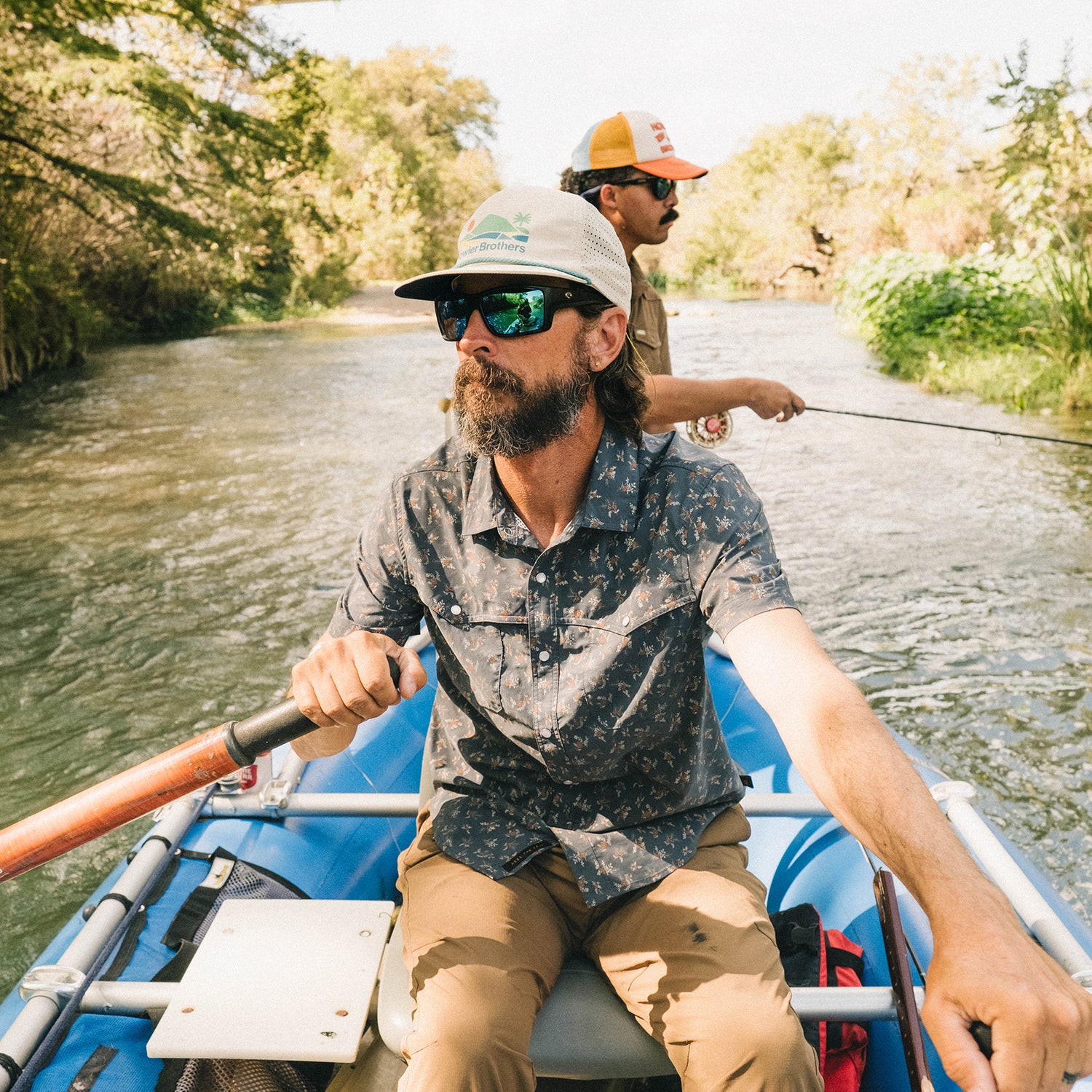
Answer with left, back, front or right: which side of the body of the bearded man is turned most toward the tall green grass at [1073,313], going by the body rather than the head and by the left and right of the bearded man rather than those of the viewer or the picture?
back

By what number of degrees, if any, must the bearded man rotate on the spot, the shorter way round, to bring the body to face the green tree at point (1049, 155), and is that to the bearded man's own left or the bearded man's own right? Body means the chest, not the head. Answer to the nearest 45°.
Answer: approximately 180°

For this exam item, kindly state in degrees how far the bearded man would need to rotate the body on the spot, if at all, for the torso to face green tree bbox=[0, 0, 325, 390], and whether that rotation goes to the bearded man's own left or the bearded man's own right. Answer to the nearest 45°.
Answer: approximately 135° to the bearded man's own right

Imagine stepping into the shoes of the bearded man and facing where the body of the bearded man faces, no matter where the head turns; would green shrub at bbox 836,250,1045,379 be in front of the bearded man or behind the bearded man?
behind

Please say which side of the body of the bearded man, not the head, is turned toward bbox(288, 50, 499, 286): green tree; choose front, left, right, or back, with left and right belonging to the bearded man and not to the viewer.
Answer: back

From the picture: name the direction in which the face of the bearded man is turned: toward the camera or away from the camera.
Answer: toward the camera

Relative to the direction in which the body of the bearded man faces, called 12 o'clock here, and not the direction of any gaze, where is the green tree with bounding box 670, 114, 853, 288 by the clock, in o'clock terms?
The green tree is roughly at 6 o'clock from the bearded man.

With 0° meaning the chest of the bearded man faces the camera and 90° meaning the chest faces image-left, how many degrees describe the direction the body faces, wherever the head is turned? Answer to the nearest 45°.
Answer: approximately 0°
